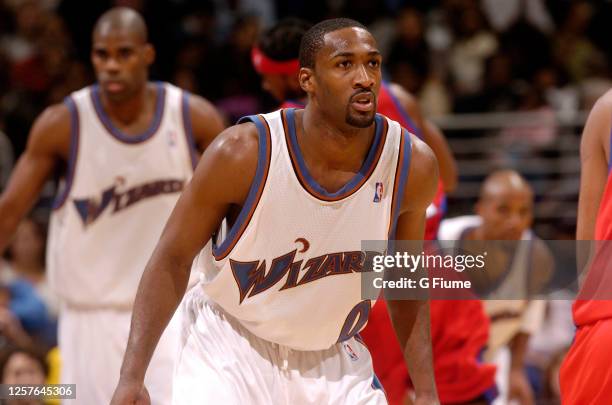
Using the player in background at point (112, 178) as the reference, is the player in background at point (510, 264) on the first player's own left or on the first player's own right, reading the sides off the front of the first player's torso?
on the first player's own left

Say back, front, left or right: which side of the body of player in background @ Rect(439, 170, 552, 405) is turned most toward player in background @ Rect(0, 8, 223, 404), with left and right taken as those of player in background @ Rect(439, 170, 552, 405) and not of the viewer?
right

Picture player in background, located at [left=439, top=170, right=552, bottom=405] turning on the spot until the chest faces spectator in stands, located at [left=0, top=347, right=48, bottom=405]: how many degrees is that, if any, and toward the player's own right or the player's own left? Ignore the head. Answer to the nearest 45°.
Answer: approximately 135° to the player's own right

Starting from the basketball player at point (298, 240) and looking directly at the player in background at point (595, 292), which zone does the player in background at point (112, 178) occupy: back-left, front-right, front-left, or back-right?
back-left

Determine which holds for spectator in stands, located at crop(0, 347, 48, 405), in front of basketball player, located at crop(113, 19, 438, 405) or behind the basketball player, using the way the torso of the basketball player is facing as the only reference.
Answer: behind

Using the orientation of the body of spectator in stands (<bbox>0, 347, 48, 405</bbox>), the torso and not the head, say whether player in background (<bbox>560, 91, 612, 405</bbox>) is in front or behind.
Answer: in front

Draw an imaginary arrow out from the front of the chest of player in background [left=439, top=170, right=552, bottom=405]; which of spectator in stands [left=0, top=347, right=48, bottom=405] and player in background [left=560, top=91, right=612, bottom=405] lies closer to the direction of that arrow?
the player in background

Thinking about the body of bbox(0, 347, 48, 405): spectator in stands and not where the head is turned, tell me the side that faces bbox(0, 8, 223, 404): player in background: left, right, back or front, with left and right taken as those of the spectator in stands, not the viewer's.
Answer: front

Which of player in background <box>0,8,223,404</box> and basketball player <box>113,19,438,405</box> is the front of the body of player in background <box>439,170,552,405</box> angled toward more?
the basketball player

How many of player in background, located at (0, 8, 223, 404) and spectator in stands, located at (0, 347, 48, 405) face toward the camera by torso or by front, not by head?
2

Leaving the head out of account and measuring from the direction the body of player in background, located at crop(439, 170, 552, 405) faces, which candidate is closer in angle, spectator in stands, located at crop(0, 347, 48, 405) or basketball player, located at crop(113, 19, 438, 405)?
the basketball player

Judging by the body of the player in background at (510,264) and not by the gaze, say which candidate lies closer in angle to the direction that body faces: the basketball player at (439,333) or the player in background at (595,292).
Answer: the player in background

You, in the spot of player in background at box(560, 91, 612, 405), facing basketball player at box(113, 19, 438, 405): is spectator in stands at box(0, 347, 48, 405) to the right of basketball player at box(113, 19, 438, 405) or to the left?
right
